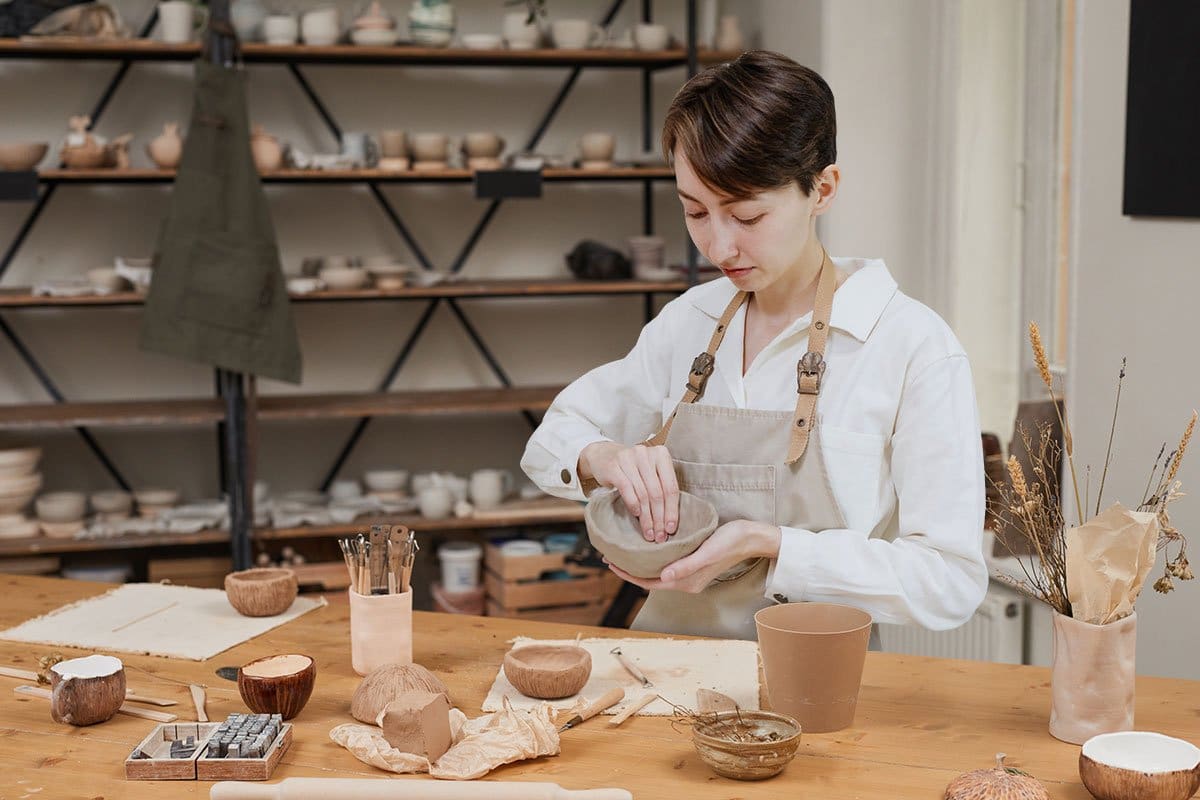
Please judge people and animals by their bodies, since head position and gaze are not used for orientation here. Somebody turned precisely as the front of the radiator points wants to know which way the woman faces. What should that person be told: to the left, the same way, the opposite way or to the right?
the same way

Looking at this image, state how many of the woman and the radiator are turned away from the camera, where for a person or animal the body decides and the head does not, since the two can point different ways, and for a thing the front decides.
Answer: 0

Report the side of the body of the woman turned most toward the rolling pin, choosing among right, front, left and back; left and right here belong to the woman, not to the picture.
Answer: front

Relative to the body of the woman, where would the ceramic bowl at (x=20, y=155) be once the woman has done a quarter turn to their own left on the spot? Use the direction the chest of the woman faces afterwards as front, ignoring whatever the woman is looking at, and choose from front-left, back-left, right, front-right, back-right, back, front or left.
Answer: back

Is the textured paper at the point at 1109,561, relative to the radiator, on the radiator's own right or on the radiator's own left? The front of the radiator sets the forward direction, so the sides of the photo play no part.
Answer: on the radiator's own left

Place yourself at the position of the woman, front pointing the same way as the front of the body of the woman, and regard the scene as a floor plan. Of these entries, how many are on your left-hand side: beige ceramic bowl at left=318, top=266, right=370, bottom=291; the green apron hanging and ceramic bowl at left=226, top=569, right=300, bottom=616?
0

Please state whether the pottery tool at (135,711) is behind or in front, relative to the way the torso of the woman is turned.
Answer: in front

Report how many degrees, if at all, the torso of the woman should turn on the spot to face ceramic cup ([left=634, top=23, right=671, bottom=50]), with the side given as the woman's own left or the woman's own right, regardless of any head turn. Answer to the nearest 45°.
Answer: approximately 135° to the woman's own right

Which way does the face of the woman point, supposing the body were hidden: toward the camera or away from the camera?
toward the camera

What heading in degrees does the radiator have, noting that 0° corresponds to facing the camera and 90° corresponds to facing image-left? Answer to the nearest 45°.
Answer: approximately 45°

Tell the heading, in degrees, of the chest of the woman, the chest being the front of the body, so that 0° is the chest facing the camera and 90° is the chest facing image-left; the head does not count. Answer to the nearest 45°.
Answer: approximately 45°

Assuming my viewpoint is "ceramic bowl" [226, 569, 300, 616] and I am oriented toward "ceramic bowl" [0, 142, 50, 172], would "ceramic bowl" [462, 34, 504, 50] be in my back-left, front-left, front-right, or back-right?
front-right

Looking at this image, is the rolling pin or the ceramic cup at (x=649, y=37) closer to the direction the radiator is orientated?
the rolling pin
